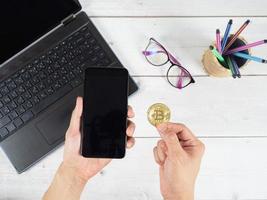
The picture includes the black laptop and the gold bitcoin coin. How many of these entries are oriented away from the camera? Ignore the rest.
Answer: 0
